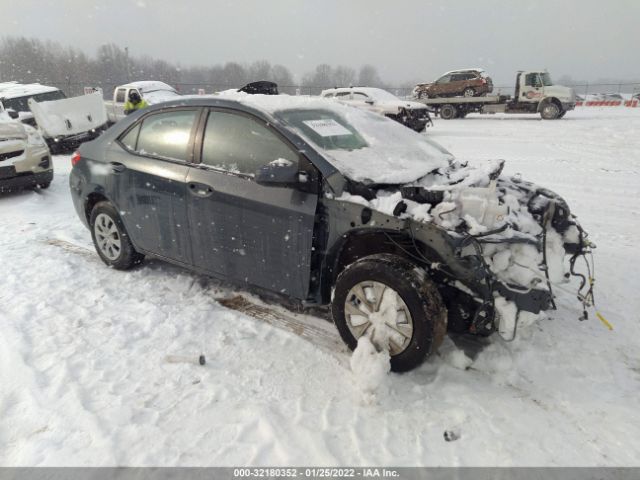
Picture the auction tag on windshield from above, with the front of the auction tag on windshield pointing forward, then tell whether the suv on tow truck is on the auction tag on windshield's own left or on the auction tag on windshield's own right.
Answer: on the auction tag on windshield's own left

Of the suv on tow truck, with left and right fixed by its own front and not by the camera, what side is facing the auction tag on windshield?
left

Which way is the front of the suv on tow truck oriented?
to the viewer's left

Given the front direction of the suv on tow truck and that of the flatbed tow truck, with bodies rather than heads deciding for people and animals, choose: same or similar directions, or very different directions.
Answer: very different directions

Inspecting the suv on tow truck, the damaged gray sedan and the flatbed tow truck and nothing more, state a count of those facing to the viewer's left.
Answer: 1

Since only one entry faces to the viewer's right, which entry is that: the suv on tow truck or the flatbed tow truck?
the flatbed tow truck

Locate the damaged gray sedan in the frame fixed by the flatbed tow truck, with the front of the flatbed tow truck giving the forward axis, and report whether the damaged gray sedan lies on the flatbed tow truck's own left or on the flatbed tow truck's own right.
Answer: on the flatbed tow truck's own right

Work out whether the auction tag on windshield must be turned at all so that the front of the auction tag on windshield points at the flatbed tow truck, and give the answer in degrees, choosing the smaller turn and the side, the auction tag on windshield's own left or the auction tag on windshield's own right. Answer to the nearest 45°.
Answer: approximately 90° to the auction tag on windshield's own left

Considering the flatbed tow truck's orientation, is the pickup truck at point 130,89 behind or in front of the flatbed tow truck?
behind

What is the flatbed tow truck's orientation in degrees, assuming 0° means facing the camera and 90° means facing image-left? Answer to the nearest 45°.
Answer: approximately 270°

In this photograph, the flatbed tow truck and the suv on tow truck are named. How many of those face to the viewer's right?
1
